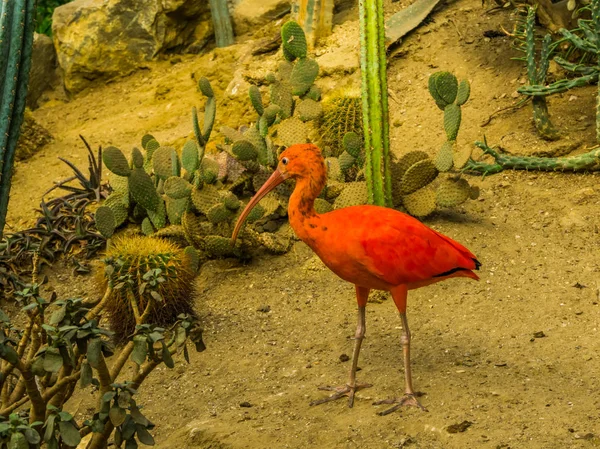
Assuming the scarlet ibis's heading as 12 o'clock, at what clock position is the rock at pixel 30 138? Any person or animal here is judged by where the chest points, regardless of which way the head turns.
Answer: The rock is roughly at 2 o'clock from the scarlet ibis.

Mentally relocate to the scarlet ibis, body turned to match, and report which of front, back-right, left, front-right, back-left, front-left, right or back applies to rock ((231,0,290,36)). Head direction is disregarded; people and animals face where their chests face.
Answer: right

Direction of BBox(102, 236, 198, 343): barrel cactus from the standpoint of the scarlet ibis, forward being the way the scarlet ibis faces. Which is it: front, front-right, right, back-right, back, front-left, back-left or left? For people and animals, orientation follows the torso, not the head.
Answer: front-right

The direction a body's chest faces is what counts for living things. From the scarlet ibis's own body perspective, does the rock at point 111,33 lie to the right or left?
on its right

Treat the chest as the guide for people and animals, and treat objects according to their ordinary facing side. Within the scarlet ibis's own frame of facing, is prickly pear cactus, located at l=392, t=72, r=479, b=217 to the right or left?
on its right

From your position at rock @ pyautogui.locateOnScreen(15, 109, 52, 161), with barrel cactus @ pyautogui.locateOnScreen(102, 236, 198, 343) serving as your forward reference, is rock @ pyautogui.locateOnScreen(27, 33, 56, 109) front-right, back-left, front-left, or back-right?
back-left

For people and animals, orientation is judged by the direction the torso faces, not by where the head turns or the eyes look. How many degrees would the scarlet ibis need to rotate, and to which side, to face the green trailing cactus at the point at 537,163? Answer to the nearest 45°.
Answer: approximately 135° to its right

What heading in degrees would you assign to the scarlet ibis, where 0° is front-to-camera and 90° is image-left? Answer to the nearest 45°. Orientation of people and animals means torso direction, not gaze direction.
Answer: approximately 90°

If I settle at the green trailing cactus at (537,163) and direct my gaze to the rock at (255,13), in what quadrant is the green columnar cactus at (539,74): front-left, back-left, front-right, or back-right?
front-right

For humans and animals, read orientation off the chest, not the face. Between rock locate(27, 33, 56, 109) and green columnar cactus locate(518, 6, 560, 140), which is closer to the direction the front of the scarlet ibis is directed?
the rock
